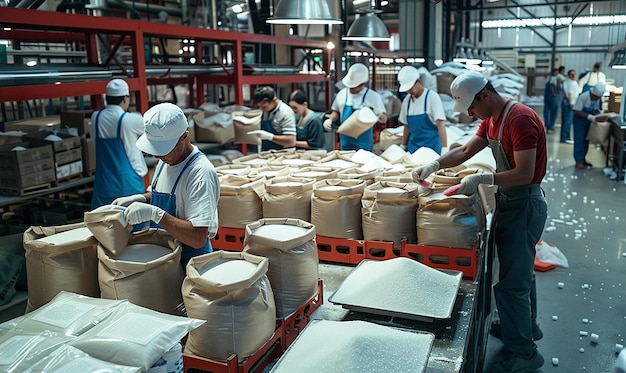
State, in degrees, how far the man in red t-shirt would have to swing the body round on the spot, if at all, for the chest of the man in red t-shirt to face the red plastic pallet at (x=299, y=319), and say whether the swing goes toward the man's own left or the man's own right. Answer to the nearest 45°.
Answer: approximately 45° to the man's own left

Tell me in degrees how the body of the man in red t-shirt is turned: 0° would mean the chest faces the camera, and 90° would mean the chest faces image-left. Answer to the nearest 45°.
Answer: approximately 90°

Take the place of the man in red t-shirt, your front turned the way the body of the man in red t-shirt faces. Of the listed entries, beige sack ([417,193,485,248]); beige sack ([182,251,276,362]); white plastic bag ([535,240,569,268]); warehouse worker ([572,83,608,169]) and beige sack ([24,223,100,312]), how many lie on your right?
2

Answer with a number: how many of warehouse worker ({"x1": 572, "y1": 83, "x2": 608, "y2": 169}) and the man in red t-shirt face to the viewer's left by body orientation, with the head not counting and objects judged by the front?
1

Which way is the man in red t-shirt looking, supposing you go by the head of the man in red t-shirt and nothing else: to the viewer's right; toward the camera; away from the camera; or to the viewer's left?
to the viewer's left

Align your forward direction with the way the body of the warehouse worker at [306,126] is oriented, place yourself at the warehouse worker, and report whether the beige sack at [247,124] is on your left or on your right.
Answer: on your right

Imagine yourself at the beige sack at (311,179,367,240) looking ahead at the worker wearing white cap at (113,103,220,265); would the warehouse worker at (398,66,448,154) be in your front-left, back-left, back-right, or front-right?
back-right

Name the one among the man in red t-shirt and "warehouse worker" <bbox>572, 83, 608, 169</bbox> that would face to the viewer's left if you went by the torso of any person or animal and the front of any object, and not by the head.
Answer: the man in red t-shirt

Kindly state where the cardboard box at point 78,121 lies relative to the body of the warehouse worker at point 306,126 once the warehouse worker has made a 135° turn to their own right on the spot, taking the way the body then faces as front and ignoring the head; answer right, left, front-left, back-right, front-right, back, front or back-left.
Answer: left

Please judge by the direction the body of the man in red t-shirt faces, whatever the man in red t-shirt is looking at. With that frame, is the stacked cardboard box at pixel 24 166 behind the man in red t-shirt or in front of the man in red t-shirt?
in front

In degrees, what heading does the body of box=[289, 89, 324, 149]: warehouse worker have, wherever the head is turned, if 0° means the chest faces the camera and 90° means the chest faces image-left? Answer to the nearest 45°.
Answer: approximately 45°
